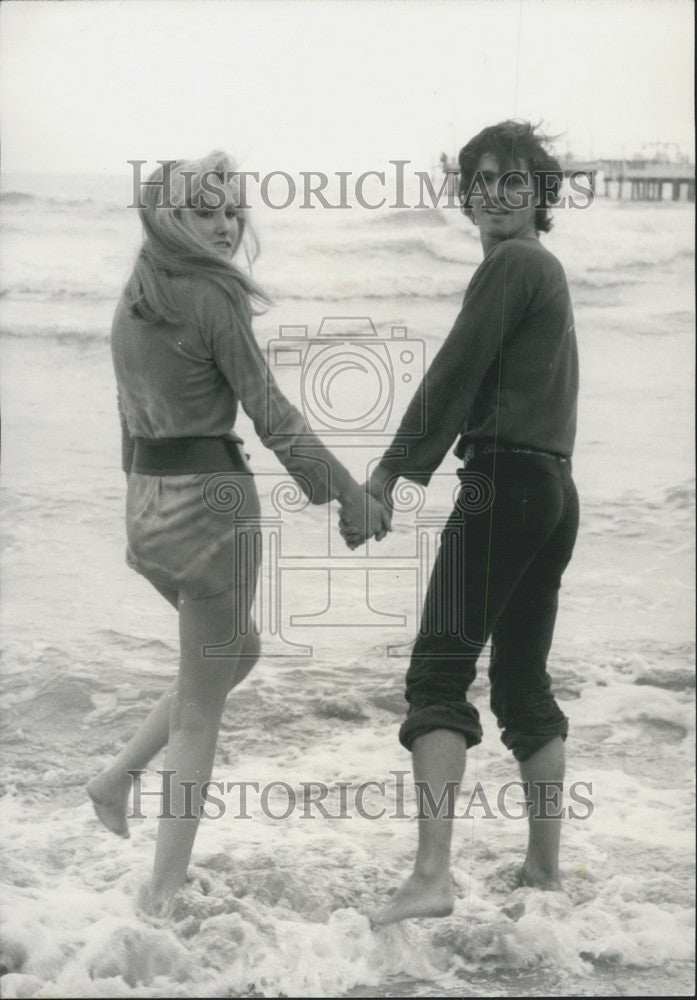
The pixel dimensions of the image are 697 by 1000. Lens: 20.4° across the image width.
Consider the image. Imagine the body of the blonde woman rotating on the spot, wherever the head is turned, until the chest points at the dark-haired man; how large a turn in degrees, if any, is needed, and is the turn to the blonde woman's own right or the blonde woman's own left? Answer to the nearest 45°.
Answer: approximately 45° to the blonde woman's own right

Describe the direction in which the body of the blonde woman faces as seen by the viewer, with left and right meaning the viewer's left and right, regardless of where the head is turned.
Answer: facing away from the viewer and to the right of the viewer

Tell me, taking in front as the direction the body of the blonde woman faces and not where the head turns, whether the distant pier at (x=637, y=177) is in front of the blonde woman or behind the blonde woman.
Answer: in front
